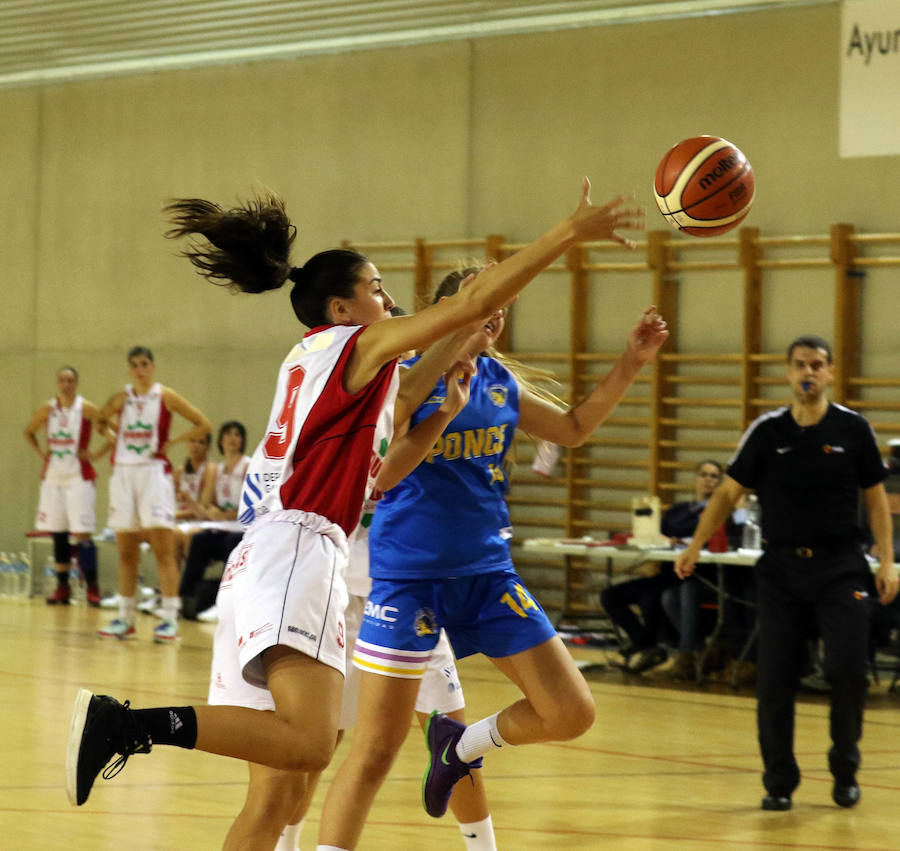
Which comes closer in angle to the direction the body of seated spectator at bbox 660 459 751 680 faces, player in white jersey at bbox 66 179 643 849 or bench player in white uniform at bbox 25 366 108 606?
the player in white jersey

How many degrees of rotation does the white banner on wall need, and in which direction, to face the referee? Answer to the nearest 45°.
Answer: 0° — it already faces them

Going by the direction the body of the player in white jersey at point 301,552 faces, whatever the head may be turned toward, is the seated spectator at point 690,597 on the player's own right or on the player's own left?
on the player's own left

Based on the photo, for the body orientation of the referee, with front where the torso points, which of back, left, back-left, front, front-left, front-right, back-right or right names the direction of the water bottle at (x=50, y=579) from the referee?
back-right

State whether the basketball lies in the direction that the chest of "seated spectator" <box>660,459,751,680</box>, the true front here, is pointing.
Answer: yes

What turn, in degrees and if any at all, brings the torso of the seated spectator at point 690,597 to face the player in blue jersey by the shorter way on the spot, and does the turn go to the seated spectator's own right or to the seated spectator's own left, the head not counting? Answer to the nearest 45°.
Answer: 0° — they already face them

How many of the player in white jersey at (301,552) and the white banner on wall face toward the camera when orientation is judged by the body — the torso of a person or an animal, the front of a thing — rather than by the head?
1

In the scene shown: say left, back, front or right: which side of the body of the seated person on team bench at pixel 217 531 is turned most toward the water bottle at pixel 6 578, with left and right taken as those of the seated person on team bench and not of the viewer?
right

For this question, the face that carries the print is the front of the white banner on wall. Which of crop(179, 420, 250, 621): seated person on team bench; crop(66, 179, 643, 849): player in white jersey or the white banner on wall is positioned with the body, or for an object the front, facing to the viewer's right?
the player in white jersey

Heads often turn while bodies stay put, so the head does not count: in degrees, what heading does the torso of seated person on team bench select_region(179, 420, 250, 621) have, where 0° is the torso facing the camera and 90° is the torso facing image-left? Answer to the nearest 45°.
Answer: approximately 45°

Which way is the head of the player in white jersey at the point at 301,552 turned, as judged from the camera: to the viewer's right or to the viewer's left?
to the viewer's right
